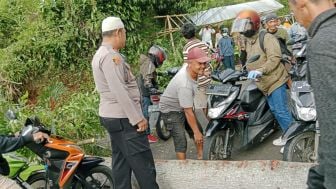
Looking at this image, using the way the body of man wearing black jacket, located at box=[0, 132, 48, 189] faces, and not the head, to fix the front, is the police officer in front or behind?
in front

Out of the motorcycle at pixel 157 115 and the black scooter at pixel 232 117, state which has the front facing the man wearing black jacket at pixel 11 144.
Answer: the black scooter

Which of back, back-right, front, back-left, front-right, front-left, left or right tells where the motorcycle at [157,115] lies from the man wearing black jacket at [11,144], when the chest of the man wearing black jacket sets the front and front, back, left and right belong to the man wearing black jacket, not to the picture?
front-left

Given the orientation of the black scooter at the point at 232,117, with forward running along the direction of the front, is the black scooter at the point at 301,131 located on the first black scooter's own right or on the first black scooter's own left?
on the first black scooter's own left

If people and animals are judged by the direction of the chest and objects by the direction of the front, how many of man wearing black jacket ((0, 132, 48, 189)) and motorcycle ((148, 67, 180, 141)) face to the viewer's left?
0

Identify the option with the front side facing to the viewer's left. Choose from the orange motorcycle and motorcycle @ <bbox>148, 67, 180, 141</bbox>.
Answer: the orange motorcycle

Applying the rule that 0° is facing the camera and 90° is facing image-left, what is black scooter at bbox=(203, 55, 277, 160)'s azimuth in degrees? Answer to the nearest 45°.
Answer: approximately 45°
